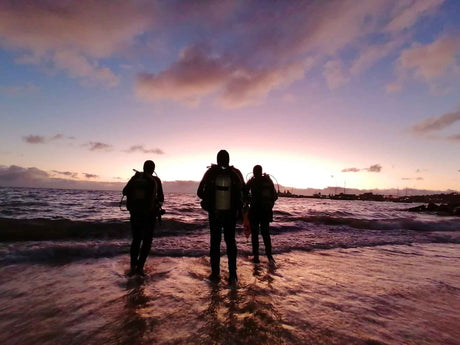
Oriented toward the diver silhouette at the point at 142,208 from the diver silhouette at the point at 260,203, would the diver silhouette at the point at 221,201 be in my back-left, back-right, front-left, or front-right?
front-left

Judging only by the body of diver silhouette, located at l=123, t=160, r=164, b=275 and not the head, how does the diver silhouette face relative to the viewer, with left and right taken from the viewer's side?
facing away from the viewer and to the right of the viewer

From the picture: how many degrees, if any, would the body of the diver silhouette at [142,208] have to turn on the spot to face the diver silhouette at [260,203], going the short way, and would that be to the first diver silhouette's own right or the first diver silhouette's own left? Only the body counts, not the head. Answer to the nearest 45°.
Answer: approximately 45° to the first diver silhouette's own right

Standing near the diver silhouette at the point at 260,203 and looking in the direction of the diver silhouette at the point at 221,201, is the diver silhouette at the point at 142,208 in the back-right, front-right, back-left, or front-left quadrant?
front-right

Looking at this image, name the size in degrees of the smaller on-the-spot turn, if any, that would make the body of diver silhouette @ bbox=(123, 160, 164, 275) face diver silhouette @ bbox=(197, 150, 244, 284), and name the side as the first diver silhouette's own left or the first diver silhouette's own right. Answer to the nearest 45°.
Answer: approximately 90° to the first diver silhouette's own right

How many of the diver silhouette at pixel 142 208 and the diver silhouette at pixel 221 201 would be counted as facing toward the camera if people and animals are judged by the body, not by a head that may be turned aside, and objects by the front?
0

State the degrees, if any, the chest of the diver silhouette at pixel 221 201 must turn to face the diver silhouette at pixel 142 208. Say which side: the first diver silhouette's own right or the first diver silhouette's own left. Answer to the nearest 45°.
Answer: approximately 90° to the first diver silhouette's own left

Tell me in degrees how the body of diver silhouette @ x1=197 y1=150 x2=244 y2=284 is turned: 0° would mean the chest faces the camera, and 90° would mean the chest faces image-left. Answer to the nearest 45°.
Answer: approximately 180°

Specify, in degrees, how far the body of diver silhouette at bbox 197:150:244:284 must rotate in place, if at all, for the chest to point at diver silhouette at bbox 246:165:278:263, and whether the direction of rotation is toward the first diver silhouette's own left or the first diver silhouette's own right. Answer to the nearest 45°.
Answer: approximately 45° to the first diver silhouette's own right
